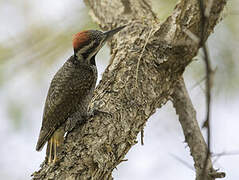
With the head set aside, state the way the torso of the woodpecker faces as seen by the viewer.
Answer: to the viewer's right
